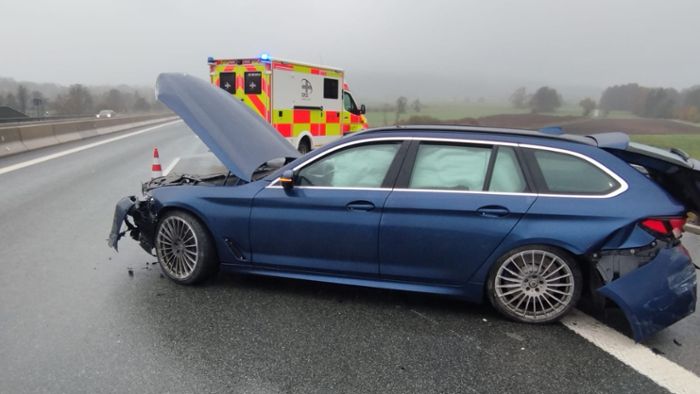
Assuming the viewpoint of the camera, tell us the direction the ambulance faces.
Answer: facing away from the viewer and to the right of the viewer

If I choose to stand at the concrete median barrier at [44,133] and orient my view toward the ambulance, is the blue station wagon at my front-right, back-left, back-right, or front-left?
front-right

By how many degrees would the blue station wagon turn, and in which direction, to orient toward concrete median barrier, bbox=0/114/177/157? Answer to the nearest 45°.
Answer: approximately 45° to its right

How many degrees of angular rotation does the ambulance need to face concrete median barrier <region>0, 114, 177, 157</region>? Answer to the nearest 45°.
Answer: approximately 90° to its left

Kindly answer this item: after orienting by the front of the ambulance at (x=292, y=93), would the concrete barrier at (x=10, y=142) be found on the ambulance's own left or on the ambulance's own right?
on the ambulance's own left

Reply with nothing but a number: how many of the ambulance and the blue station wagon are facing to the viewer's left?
1

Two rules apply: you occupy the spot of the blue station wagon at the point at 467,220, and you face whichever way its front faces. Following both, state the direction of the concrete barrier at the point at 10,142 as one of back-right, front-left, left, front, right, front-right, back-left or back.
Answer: front-right

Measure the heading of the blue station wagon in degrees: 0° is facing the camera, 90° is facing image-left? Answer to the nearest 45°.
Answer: approximately 90°

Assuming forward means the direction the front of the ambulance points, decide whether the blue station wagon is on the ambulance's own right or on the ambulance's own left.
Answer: on the ambulance's own right

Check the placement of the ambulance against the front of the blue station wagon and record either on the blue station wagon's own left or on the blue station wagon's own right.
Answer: on the blue station wagon's own right
